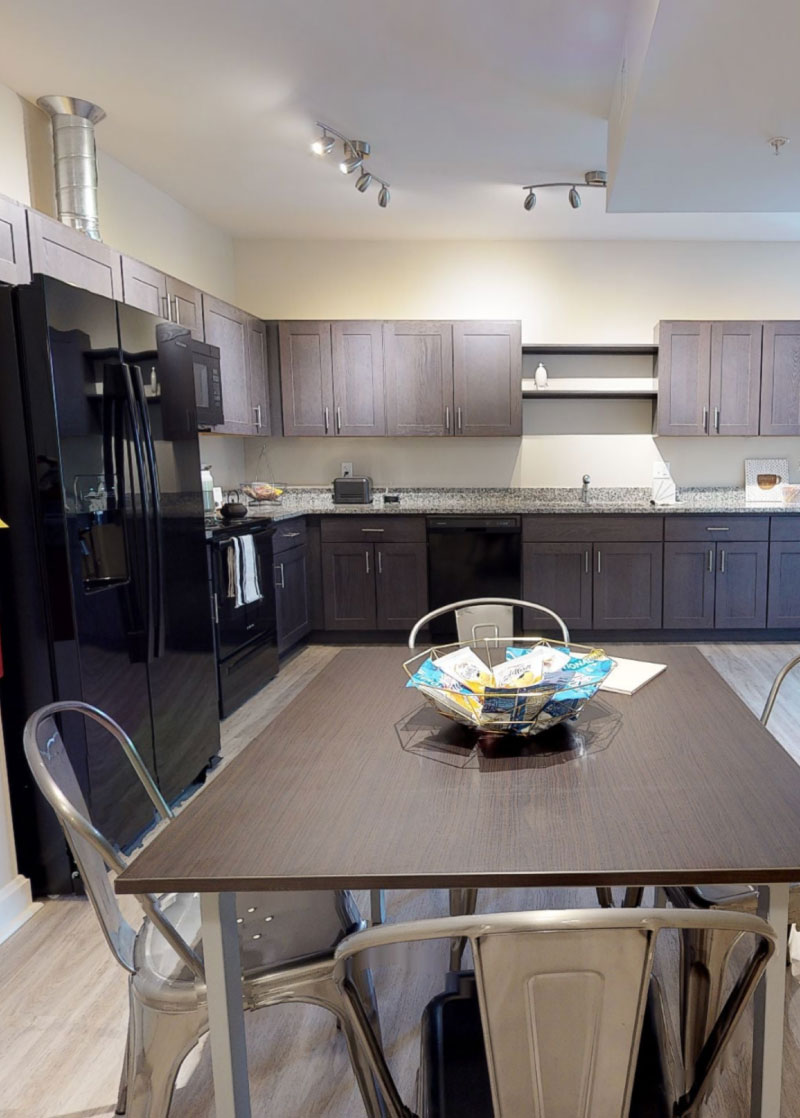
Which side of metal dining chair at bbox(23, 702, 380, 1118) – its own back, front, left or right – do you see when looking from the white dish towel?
left

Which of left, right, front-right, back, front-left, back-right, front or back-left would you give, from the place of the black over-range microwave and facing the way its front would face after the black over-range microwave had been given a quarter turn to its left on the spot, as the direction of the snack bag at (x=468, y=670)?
back-right

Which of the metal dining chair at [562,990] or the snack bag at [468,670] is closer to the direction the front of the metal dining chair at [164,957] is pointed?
the snack bag

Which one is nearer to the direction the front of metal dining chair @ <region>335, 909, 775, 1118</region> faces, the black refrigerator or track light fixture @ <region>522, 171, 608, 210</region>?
the track light fixture

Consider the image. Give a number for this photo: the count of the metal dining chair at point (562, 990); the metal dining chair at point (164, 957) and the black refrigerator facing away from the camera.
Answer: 1

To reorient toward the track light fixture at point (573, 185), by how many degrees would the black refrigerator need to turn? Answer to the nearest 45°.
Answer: approximately 90° to its left

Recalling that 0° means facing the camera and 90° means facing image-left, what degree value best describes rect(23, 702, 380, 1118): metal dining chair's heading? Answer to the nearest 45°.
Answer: approximately 270°

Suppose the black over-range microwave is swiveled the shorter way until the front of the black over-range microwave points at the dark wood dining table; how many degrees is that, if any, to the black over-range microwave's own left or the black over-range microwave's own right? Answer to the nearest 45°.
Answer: approximately 45° to the black over-range microwave's own right

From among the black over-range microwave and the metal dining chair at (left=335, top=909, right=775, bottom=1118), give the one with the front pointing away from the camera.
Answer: the metal dining chair

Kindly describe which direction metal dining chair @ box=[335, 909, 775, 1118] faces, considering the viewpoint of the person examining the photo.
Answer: facing away from the viewer

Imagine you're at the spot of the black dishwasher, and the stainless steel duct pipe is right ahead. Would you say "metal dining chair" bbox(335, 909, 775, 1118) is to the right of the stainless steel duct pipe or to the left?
left

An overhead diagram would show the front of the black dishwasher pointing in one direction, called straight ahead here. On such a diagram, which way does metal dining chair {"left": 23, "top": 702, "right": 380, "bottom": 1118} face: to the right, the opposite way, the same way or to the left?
to the left

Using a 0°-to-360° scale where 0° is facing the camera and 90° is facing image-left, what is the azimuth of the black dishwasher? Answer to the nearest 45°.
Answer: approximately 0°

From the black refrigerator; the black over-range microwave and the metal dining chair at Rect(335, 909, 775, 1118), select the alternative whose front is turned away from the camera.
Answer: the metal dining chair

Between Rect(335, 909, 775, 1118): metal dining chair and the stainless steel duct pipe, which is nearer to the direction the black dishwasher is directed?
the metal dining chair

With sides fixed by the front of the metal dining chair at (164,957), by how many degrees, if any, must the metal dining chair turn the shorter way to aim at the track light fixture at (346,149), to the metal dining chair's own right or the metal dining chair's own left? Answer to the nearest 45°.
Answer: approximately 90° to the metal dining chair's own left

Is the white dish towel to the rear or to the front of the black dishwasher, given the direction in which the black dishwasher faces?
to the front
